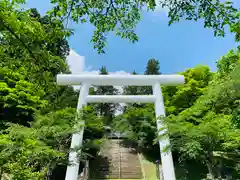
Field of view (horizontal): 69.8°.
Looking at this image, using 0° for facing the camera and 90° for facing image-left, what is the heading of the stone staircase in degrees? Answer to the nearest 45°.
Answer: approximately 0°

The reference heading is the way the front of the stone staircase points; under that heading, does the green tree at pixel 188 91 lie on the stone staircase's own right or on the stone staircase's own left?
on the stone staircase's own left
